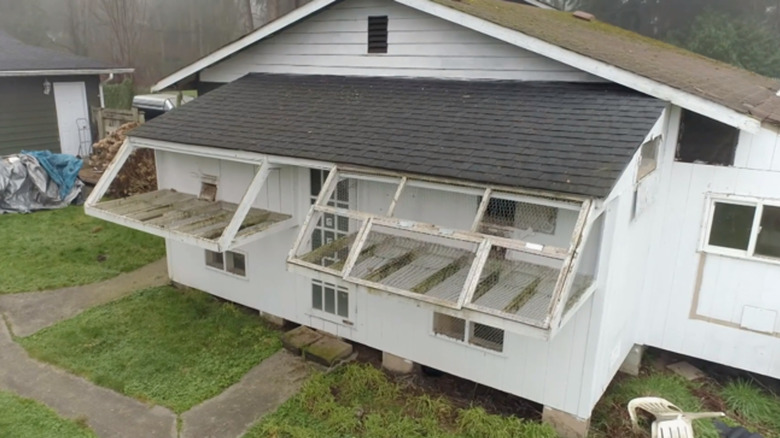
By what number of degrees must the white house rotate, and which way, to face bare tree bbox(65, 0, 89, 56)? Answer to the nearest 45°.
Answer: approximately 90° to its right

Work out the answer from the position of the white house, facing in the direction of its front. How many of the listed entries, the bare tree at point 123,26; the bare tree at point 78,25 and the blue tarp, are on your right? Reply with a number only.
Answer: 3

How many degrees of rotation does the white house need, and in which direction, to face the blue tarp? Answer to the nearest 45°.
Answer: approximately 90° to its right

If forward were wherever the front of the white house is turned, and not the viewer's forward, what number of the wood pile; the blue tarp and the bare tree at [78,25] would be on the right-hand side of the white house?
3

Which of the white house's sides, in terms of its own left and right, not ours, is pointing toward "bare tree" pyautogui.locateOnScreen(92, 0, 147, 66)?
right

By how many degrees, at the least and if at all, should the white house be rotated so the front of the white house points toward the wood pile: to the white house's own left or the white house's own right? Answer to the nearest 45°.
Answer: approximately 90° to the white house's own right

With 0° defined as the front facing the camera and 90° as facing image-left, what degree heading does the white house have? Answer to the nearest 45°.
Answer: approximately 45°
